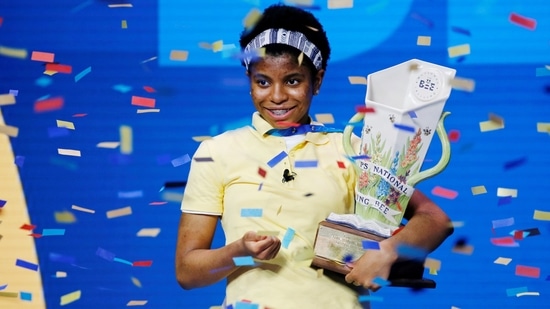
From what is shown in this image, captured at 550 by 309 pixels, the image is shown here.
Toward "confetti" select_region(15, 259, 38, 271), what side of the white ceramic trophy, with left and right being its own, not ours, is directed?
right

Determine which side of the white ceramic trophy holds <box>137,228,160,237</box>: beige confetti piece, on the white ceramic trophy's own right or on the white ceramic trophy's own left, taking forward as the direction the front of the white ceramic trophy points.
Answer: on the white ceramic trophy's own right

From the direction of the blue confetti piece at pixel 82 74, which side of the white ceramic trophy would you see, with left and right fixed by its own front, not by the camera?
right

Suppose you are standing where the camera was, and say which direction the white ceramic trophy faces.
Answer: facing the viewer and to the left of the viewer

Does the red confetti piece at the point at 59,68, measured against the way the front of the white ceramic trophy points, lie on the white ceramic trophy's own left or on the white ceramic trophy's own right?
on the white ceramic trophy's own right

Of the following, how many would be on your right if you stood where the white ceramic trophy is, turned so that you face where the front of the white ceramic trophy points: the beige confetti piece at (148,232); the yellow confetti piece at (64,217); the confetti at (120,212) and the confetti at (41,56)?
4

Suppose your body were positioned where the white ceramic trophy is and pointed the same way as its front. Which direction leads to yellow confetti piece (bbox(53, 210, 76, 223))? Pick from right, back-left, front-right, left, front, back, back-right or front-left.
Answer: right

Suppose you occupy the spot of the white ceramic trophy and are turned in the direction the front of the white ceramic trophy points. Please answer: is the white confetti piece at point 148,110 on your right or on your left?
on your right

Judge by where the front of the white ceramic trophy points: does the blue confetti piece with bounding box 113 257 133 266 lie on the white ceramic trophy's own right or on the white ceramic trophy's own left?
on the white ceramic trophy's own right

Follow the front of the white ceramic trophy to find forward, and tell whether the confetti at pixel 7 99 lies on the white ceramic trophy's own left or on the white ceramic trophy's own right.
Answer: on the white ceramic trophy's own right

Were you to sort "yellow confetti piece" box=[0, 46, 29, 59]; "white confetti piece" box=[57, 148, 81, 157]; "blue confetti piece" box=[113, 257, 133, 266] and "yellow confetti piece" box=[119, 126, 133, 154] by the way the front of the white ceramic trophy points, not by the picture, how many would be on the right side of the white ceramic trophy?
4

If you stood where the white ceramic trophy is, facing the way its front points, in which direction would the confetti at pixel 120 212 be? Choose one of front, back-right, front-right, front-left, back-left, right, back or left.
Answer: right
